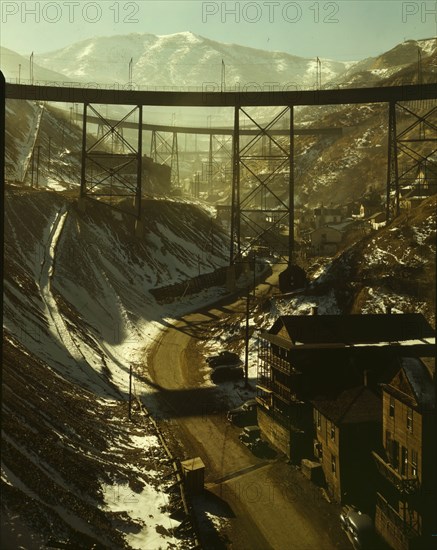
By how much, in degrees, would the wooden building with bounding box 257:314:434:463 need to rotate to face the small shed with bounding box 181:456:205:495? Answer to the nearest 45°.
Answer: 0° — it already faces it

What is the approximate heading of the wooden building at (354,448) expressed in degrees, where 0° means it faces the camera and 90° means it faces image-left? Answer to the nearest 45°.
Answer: approximately 45°
